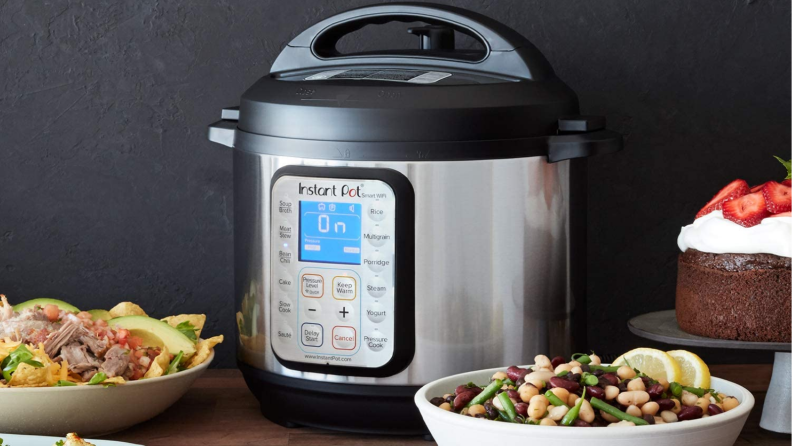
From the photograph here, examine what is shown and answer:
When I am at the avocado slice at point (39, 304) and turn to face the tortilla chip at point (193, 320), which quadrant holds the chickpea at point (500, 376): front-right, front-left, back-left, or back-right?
front-right

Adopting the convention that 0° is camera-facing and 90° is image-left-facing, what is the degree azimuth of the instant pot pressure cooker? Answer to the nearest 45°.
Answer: approximately 45°
